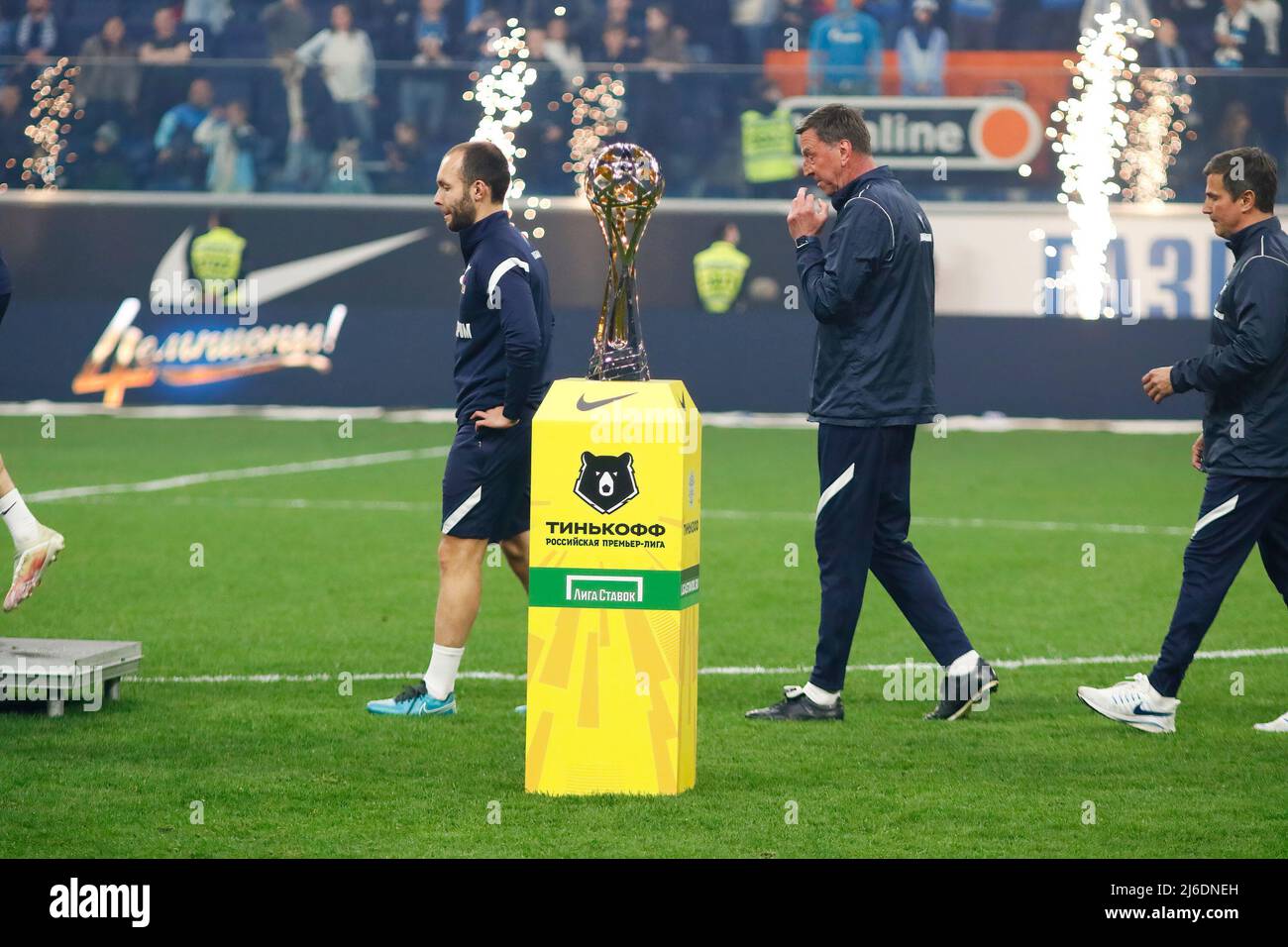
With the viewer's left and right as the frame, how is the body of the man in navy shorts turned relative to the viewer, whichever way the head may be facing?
facing to the left of the viewer

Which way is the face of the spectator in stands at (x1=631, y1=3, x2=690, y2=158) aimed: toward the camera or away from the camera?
toward the camera

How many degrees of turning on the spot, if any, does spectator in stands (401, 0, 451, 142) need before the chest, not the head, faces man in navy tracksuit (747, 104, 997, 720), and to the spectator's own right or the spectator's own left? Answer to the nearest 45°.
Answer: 0° — they already face them

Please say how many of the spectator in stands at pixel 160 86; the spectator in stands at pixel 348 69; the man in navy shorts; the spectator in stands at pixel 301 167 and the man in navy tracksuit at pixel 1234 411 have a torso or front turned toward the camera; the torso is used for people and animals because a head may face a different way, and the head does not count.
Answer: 3

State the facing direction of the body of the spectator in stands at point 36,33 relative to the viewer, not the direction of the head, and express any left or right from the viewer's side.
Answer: facing the viewer

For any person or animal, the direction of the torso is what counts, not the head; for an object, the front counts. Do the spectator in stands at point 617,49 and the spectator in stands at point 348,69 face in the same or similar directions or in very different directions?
same or similar directions

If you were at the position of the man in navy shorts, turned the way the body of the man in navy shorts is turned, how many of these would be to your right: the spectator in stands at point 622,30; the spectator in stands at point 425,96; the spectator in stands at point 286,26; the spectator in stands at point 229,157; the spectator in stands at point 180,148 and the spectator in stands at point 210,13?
6

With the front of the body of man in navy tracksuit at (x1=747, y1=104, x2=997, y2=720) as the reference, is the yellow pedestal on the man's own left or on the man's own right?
on the man's own left

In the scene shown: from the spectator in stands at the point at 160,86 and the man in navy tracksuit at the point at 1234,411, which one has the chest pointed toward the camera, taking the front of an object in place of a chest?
the spectator in stands

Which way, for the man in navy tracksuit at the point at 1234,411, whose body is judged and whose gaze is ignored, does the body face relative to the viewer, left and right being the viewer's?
facing to the left of the viewer

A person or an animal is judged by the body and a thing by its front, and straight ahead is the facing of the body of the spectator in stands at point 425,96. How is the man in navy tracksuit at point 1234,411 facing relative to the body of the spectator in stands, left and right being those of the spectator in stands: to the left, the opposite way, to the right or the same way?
to the right

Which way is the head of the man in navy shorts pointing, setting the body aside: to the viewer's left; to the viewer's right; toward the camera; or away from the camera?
to the viewer's left

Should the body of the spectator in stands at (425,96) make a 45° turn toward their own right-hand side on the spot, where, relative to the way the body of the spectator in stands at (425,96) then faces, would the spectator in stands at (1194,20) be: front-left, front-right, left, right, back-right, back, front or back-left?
back-left

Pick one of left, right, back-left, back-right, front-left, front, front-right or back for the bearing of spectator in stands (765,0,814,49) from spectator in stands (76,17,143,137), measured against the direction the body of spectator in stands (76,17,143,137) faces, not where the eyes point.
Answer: left

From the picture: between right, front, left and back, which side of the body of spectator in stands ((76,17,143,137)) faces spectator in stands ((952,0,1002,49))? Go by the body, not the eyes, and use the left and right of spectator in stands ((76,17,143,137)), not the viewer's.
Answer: left

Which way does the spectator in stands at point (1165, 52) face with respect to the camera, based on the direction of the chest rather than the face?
toward the camera
